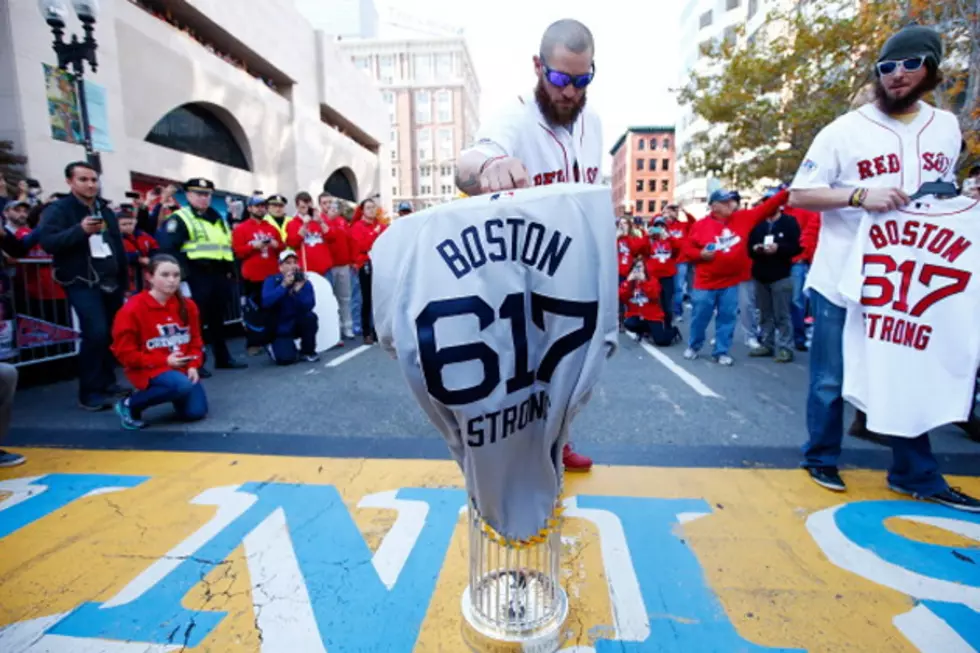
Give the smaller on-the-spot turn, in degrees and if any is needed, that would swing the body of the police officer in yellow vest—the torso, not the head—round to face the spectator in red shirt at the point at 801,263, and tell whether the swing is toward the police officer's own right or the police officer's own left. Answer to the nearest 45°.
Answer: approximately 45° to the police officer's own left

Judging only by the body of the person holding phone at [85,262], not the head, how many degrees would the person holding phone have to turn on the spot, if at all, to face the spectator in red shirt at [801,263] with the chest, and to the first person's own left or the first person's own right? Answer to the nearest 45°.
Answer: approximately 45° to the first person's own left

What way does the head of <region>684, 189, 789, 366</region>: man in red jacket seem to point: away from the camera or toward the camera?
toward the camera

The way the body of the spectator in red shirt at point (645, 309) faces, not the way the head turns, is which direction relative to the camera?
toward the camera

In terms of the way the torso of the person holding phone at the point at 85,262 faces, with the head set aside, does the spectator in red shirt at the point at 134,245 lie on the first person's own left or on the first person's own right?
on the first person's own left

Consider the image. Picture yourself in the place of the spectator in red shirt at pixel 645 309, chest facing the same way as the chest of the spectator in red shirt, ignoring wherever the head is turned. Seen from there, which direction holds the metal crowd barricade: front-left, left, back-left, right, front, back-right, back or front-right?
front-right

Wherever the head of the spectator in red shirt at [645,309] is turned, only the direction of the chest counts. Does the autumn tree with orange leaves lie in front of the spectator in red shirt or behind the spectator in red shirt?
behind

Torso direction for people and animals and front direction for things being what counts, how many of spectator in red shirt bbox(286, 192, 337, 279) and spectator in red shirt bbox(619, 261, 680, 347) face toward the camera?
2

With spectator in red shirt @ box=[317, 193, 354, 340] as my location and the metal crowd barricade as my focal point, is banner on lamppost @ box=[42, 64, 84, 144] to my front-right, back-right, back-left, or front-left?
front-right

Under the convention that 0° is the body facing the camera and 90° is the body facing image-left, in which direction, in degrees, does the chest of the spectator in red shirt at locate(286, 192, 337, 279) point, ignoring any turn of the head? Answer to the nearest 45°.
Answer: approximately 0°

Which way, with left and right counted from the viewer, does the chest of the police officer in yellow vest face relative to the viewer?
facing the viewer and to the right of the viewer

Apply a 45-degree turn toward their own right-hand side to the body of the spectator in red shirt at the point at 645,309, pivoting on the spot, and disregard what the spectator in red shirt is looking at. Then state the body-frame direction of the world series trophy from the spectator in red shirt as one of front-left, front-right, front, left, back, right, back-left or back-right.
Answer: front-left

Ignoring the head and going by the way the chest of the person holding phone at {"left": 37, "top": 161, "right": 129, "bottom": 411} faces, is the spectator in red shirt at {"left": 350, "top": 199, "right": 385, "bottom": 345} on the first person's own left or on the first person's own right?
on the first person's own left

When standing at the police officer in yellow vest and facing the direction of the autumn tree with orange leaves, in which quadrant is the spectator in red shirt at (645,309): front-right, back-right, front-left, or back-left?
front-right
